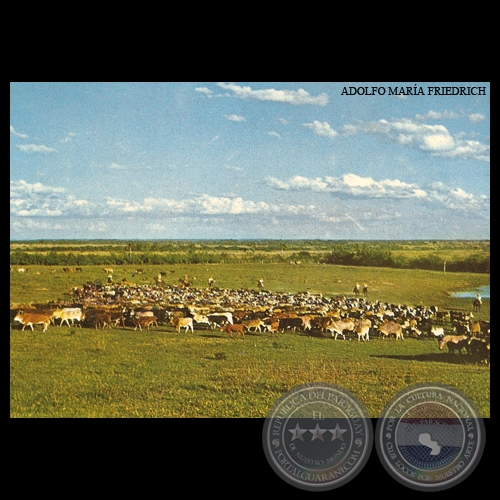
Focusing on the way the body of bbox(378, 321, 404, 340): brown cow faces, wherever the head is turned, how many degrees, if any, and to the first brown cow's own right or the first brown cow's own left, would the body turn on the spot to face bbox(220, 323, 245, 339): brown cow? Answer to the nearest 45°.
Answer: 0° — it already faces it

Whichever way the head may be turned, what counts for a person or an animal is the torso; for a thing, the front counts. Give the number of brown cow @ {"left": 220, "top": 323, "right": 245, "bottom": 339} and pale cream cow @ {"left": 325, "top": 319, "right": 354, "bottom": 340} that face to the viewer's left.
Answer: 2

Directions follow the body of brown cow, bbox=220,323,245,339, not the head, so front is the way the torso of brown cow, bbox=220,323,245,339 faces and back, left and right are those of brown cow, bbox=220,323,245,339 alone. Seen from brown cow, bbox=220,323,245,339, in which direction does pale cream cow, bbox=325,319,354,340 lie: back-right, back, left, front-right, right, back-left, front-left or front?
back

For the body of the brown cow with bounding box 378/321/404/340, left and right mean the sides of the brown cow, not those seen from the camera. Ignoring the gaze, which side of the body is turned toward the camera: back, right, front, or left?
left

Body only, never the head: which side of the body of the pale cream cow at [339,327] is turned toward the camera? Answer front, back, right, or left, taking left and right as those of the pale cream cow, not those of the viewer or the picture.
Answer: left

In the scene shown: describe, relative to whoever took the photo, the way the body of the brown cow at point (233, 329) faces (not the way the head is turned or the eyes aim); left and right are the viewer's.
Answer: facing to the left of the viewer

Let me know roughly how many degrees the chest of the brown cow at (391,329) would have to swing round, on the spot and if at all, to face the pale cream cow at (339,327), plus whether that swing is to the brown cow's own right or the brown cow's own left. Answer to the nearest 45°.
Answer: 0° — it already faces it

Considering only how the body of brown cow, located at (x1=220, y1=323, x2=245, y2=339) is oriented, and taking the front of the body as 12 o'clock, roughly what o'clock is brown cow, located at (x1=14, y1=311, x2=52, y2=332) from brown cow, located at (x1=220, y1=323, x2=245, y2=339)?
brown cow, located at (x1=14, y1=311, x2=52, y2=332) is roughly at 12 o'clock from brown cow, located at (x1=220, y1=323, x2=245, y2=339).

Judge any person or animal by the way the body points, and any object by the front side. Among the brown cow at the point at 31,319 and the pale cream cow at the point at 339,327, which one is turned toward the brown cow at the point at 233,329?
the pale cream cow at the point at 339,327

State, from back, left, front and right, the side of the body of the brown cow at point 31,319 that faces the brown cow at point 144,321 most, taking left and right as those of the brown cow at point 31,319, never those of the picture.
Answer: back

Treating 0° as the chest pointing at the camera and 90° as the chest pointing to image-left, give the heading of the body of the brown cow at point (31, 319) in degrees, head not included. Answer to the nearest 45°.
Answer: approximately 90°
